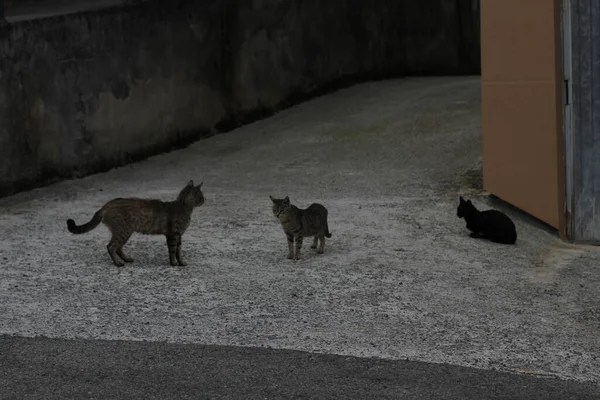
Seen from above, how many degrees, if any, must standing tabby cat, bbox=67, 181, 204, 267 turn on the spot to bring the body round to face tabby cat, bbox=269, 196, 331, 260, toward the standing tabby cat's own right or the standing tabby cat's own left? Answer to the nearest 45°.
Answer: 0° — it already faces it

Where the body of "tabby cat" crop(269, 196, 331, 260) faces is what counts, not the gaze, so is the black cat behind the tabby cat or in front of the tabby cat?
behind

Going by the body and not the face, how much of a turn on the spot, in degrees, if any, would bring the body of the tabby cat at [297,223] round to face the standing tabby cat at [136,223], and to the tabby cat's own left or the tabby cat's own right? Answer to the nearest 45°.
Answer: approximately 45° to the tabby cat's own right

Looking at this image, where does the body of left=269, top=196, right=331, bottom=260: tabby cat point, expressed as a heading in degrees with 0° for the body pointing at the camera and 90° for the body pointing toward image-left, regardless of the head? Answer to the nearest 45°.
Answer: approximately 45°

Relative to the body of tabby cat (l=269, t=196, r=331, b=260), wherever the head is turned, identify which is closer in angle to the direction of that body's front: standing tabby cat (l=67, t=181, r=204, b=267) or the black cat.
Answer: the standing tabby cat

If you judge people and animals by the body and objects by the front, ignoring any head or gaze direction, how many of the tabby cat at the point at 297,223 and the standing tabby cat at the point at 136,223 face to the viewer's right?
1

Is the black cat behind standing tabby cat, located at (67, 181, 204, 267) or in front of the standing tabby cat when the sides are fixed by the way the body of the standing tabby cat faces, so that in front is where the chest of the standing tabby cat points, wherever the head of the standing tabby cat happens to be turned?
in front

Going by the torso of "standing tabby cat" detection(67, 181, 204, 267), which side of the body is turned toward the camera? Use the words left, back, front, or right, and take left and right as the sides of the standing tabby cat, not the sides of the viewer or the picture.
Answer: right
